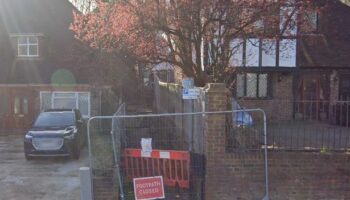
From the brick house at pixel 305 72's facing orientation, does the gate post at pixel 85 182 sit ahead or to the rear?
ahead

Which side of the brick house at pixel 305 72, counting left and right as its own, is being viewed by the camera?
front

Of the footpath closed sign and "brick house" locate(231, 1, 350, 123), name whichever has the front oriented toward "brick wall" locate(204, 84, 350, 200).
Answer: the brick house

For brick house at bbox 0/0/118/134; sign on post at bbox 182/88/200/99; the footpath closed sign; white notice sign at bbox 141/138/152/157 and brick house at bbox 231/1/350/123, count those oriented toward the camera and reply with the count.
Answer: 5

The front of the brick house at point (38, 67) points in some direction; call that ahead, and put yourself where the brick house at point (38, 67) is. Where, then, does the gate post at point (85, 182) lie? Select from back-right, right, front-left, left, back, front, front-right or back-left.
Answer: front

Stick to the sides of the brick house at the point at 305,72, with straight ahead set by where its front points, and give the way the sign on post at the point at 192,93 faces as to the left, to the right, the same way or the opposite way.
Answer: the same way

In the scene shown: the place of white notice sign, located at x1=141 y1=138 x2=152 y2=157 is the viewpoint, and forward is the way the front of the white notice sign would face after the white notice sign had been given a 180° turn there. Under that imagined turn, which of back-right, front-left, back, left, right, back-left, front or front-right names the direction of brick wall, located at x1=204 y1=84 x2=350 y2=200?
right

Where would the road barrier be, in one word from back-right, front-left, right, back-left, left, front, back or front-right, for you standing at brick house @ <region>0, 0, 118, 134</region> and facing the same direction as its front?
front

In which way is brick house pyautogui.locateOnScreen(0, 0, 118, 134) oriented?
toward the camera

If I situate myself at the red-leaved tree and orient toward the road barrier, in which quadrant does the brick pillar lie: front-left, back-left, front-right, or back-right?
front-left

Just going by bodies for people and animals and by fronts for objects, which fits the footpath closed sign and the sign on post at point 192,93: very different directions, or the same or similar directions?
same or similar directions

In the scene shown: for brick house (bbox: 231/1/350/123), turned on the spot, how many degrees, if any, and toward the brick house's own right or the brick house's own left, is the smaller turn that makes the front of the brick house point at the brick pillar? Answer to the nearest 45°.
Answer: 0° — it already faces it

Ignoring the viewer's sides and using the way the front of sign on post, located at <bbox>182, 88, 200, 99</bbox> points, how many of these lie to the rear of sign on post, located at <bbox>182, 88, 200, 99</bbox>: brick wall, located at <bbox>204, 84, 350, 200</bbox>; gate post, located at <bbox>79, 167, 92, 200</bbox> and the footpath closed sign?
0
